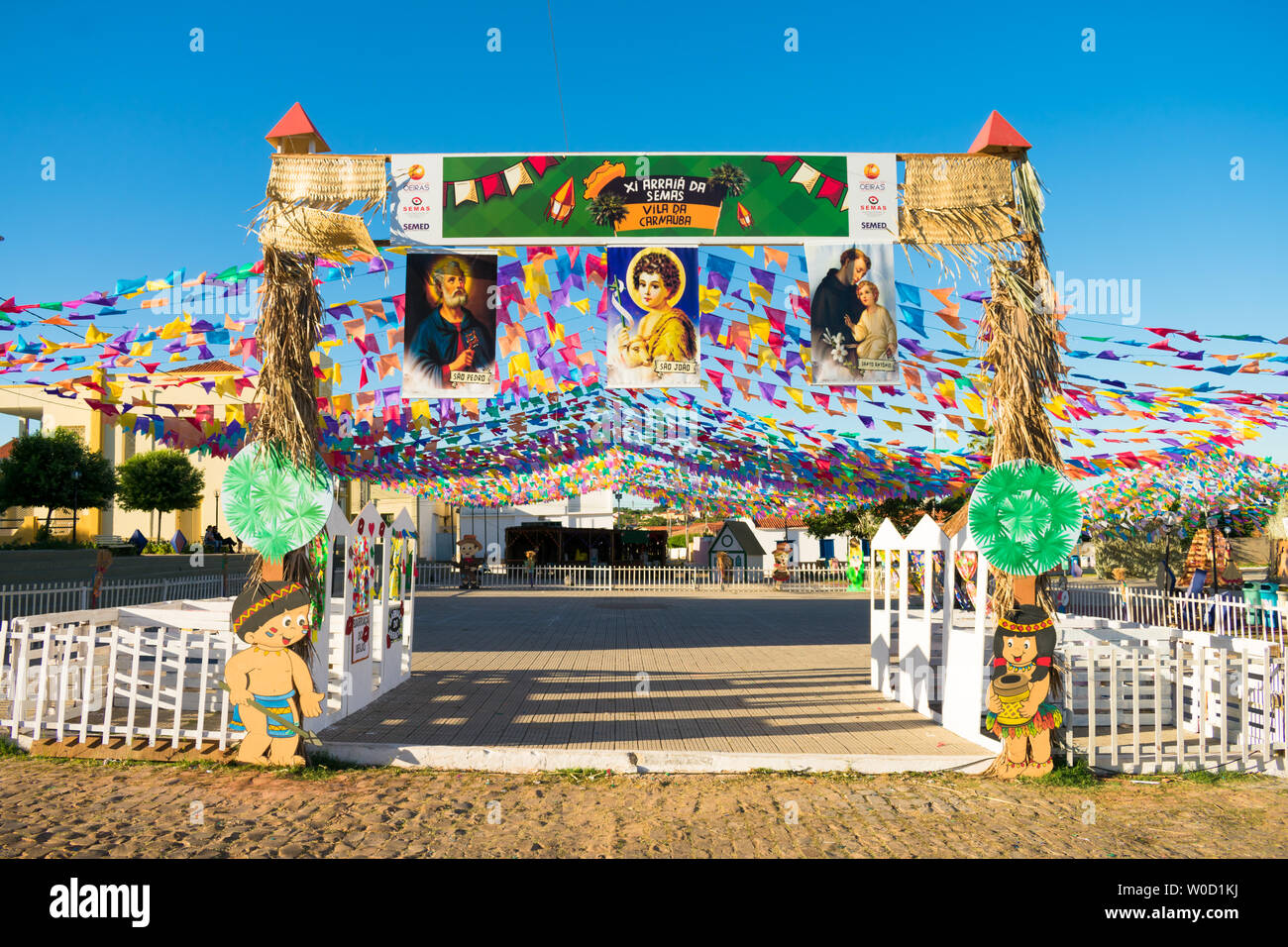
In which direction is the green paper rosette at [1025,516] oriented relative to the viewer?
toward the camera

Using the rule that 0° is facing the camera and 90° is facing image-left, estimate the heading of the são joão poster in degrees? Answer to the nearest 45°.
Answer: approximately 0°

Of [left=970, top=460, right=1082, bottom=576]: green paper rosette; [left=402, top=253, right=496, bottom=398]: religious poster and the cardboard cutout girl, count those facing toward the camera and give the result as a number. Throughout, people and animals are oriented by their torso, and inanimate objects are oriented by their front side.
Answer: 3

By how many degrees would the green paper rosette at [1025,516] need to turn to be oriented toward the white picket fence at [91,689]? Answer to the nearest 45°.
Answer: approximately 90° to its right

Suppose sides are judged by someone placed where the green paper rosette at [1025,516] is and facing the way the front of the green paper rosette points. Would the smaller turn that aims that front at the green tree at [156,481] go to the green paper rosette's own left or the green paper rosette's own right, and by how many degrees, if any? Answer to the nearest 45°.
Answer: approximately 135° to the green paper rosette's own right

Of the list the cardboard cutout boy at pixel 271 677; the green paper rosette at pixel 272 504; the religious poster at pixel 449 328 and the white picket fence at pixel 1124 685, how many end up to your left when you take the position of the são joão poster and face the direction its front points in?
1

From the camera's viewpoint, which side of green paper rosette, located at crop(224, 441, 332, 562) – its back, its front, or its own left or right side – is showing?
front
